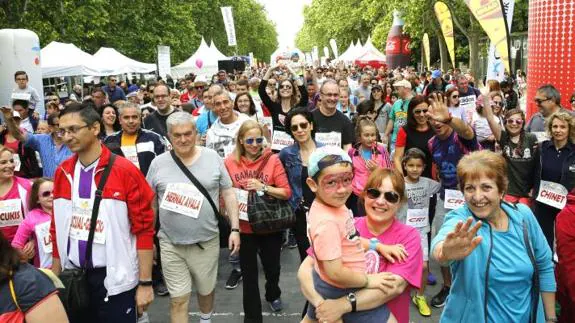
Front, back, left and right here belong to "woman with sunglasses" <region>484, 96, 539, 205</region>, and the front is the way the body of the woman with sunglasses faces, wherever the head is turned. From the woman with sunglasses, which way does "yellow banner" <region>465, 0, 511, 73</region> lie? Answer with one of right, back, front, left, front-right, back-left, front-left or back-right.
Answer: back

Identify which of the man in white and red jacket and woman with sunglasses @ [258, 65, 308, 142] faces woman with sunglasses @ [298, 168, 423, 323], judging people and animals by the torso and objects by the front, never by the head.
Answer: woman with sunglasses @ [258, 65, 308, 142]

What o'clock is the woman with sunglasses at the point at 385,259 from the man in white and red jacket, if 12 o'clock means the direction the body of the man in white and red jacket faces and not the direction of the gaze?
The woman with sunglasses is roughly at 9 o'clock from the man in white and red jacket.

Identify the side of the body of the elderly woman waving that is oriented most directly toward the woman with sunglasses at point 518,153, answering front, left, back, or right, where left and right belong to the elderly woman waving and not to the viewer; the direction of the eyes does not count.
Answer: back

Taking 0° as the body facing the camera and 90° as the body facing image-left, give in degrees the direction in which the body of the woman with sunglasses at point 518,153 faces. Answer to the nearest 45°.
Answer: approximately 0°

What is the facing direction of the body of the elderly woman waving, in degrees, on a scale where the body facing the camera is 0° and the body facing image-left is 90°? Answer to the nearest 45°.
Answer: approximately 0°

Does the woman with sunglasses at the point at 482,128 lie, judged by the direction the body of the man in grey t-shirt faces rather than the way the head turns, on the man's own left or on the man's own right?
on the man's own left

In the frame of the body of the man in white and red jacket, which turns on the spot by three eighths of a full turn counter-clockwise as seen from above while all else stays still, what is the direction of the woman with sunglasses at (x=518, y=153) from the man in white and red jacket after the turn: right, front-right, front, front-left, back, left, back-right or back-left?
front

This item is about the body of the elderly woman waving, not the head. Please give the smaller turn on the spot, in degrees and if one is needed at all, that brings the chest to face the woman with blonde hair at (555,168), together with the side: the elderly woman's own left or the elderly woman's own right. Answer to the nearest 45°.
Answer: approximately 180°

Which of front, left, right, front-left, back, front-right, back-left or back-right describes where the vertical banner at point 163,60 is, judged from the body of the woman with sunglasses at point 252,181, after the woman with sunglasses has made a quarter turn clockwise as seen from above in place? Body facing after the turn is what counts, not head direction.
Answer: right

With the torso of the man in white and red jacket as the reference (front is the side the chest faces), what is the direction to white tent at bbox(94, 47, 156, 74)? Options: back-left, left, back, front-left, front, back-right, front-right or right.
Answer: back-right
